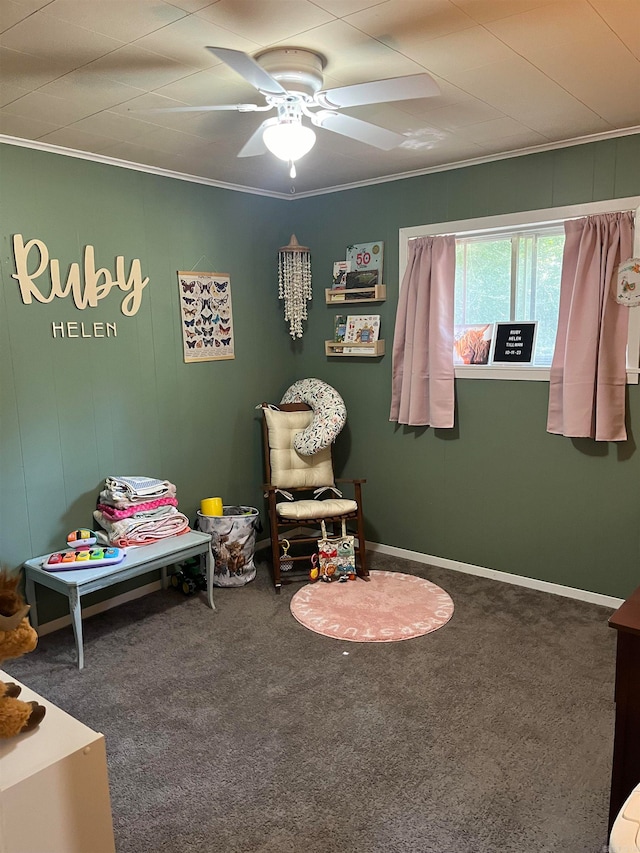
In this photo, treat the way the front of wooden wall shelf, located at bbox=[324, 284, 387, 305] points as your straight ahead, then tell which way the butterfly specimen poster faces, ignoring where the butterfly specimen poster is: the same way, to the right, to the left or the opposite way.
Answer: to the left

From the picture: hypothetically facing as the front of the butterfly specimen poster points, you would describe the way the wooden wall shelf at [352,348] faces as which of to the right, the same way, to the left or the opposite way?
to the right

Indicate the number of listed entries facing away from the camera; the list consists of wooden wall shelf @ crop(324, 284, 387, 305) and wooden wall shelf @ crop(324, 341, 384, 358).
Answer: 0

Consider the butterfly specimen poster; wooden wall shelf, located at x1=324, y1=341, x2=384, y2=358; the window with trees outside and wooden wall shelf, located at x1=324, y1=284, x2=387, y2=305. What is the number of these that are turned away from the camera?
0

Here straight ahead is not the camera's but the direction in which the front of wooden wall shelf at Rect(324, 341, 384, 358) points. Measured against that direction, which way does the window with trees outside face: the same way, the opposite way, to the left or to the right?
the same way

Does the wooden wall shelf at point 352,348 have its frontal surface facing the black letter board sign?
no

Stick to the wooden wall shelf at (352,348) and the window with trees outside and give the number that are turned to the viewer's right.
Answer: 0

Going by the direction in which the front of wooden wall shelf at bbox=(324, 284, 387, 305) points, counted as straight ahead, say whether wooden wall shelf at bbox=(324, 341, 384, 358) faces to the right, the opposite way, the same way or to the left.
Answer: the same way

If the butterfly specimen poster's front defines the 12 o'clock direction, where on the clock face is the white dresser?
The white dresser is roughly at 2 o'clock from the butterfly specimen poster.

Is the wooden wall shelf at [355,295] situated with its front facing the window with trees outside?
no

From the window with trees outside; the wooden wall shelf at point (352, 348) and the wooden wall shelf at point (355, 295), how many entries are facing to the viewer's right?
0

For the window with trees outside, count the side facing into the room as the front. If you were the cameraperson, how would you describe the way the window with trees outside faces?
facing the viewer and to the left of the viewer

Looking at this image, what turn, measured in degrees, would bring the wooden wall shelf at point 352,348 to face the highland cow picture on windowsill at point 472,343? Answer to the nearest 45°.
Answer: approximately 90° to its left

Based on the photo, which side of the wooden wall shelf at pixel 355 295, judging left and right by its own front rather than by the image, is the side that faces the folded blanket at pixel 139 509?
front

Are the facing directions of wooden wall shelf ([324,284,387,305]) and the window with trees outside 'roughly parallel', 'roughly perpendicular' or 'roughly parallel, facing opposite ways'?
roughly parallel

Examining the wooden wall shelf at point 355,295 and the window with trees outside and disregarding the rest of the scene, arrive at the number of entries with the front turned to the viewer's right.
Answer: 0

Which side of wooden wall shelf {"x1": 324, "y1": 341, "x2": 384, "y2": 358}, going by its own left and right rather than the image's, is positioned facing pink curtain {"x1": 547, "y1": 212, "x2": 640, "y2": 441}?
left
